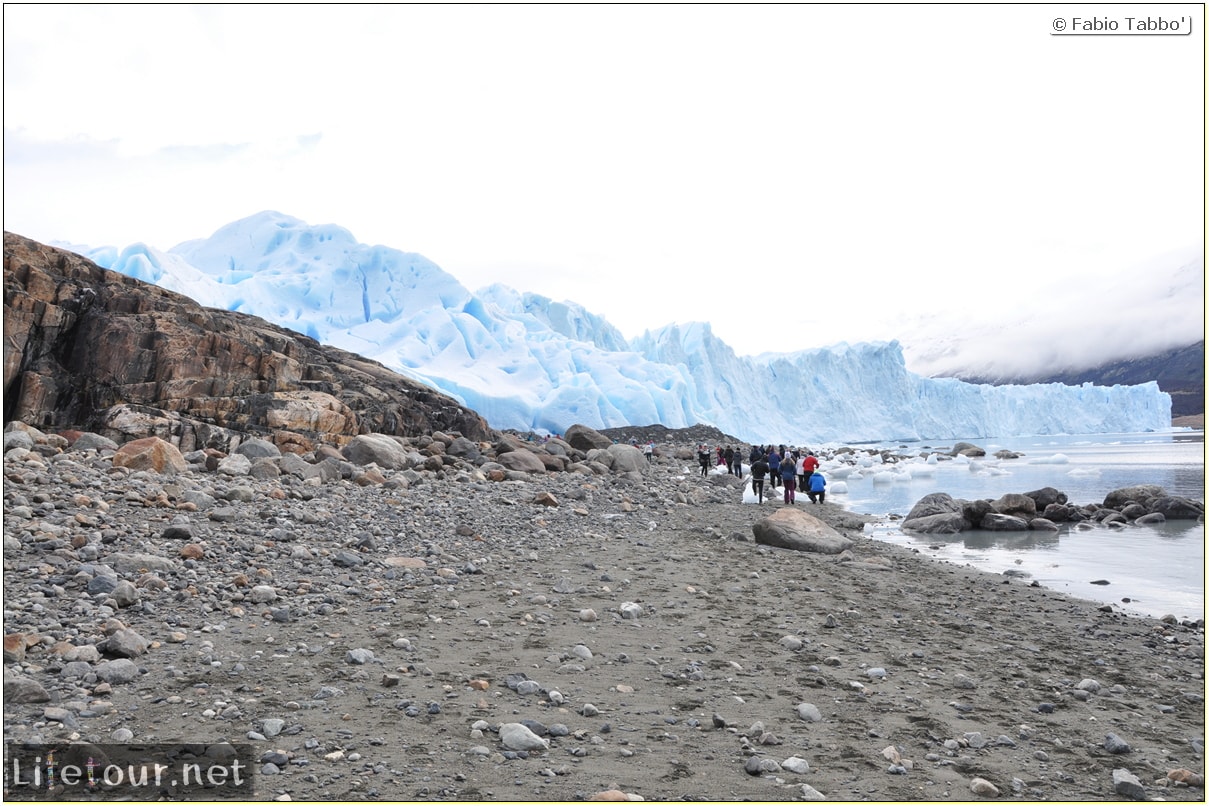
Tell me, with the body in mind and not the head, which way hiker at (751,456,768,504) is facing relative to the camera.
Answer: away from the camera

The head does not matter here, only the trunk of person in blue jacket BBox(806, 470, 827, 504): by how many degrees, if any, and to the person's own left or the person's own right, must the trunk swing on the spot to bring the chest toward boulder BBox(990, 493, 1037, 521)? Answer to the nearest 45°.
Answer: approximately 90° to the person's own right

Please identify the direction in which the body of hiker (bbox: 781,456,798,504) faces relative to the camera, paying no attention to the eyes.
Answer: away from the camera

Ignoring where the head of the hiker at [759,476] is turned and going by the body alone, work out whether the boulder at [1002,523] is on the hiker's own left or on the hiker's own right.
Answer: on the hiker's own right

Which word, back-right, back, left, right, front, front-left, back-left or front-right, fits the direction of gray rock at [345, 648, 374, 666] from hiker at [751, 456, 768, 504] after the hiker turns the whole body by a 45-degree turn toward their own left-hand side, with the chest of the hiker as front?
back-left

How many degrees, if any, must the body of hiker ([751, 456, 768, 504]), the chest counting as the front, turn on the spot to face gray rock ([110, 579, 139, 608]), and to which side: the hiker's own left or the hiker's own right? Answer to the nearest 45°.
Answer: approximately 180°

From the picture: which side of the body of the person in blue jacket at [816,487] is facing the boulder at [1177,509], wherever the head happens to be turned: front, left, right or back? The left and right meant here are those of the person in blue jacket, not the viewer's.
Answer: right

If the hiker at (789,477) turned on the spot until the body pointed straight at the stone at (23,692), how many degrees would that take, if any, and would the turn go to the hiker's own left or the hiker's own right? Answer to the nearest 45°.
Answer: approximately 180°

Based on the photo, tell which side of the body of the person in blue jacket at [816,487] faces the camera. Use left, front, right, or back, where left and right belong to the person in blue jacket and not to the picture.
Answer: back

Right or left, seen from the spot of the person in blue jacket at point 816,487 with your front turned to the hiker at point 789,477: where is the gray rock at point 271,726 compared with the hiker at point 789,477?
left

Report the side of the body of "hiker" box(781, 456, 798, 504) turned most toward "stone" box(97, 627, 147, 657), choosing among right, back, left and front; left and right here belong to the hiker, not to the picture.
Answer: back
